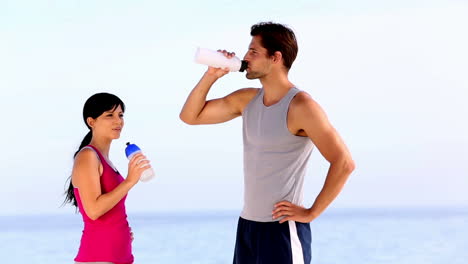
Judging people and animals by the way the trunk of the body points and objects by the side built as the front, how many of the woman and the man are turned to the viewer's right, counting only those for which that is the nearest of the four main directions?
1

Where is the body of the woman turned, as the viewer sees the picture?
to the viewer's right

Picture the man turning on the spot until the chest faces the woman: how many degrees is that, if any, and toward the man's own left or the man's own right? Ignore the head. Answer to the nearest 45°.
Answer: approximately 45° to the man's own right

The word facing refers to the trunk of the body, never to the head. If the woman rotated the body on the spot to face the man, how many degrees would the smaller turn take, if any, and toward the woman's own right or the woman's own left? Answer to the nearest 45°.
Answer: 0° — they already face them
